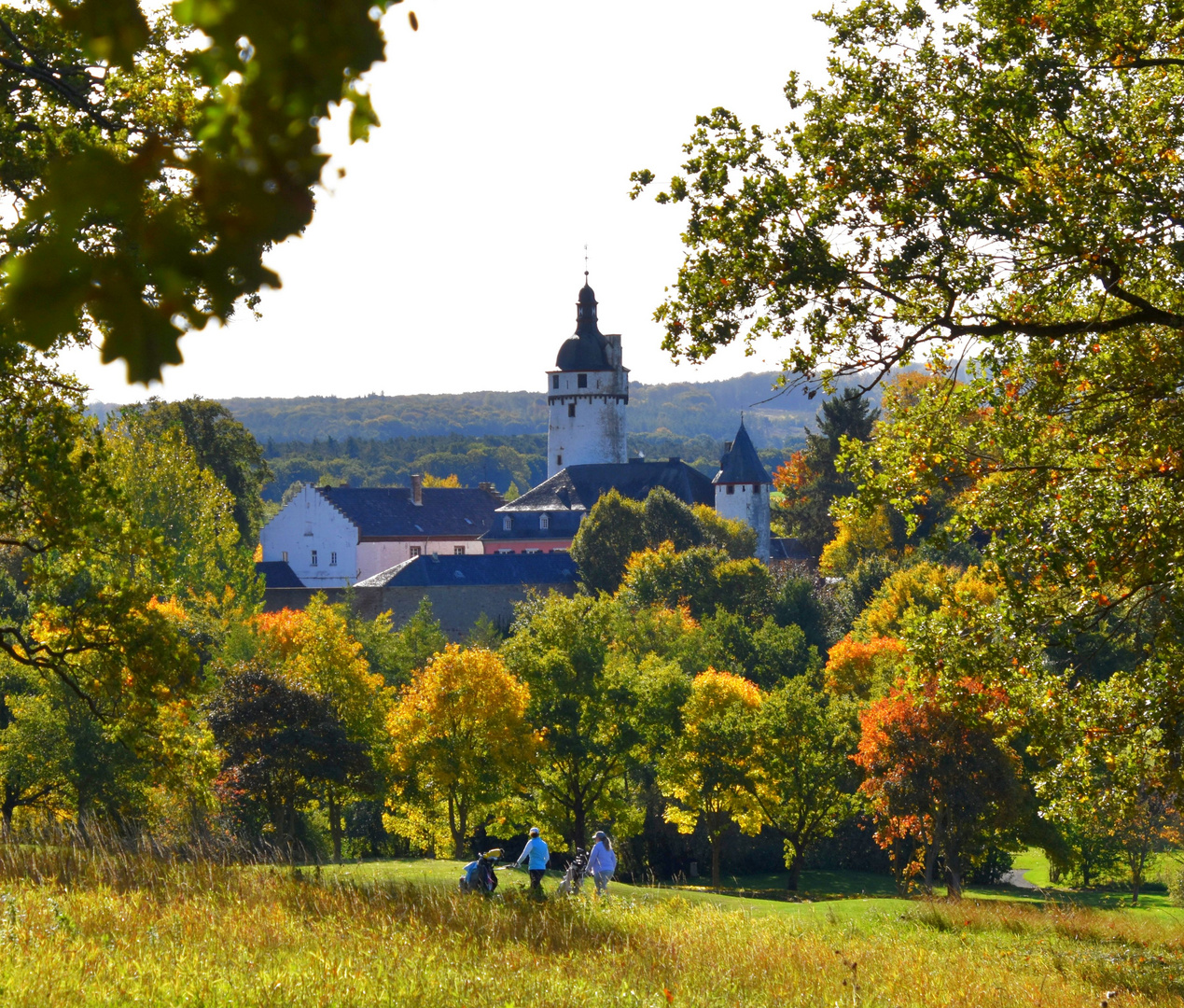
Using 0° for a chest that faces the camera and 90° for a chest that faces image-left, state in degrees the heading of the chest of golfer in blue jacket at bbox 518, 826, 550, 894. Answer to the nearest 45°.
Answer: approximately 180°

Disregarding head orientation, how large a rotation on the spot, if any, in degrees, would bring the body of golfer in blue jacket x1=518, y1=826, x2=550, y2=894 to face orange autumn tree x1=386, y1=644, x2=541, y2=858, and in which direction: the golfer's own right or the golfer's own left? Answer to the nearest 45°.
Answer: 0° — they already face it

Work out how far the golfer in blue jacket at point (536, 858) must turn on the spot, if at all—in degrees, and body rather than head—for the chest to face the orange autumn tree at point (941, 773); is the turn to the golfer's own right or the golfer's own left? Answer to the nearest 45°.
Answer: approximately 45° to the golfer's own right

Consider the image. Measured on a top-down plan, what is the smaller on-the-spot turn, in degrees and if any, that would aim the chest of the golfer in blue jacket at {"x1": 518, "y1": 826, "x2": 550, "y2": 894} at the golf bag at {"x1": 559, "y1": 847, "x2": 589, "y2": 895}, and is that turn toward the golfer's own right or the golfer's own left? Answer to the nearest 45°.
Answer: approximately 45° to the golfer's own right

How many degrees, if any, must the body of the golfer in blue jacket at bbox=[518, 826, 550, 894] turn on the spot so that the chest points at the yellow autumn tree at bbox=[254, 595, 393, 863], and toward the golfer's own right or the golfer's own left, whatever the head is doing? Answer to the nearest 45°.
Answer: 0° — they already face it

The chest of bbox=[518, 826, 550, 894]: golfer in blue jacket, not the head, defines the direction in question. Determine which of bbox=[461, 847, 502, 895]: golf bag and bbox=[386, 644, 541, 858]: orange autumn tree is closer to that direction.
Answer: the orange autumn tree
